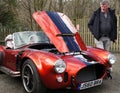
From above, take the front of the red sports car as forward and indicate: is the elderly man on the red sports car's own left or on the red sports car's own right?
on the red sports car's own left

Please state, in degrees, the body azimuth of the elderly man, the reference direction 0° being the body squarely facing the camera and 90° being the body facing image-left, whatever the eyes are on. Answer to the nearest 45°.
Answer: approximately 0°

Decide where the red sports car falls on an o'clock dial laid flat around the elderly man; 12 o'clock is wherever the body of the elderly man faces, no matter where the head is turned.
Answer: The red sports car is roughly at 1 o'clock from the elderly man.

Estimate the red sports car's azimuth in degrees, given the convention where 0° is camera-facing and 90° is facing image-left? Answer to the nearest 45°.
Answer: approximately 315°
